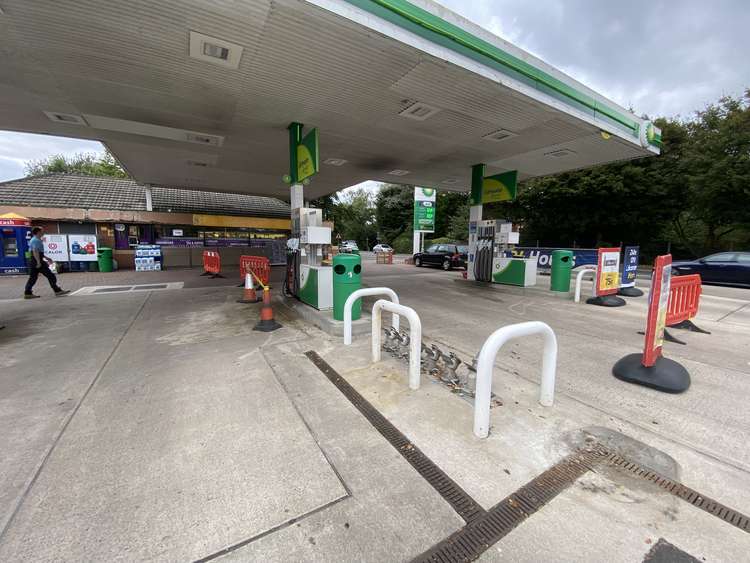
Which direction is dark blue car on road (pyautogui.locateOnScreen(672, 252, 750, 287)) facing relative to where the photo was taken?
to the viewer's left

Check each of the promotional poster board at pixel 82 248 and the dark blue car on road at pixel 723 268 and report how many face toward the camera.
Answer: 1

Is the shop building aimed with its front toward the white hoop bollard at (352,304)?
yes

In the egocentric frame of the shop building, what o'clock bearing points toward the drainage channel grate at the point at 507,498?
The drainage channel grate is roughly at 12 o'clock from the shop building.

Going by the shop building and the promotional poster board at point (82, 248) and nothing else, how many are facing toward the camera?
2

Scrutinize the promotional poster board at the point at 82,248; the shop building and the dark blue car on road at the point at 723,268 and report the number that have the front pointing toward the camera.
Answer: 2

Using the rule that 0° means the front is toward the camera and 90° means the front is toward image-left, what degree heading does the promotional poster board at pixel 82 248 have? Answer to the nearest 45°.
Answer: approximately 0°

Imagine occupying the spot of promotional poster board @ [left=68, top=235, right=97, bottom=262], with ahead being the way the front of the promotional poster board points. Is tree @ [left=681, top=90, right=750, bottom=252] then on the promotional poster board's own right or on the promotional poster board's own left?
on the promotional poster board's own left

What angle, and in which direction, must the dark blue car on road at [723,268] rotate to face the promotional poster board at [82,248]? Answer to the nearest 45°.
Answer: approximately 45° to its left

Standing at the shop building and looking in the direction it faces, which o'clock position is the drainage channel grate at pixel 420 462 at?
The drainage channel grate is roughly at 12 o'clock from the shop building.
